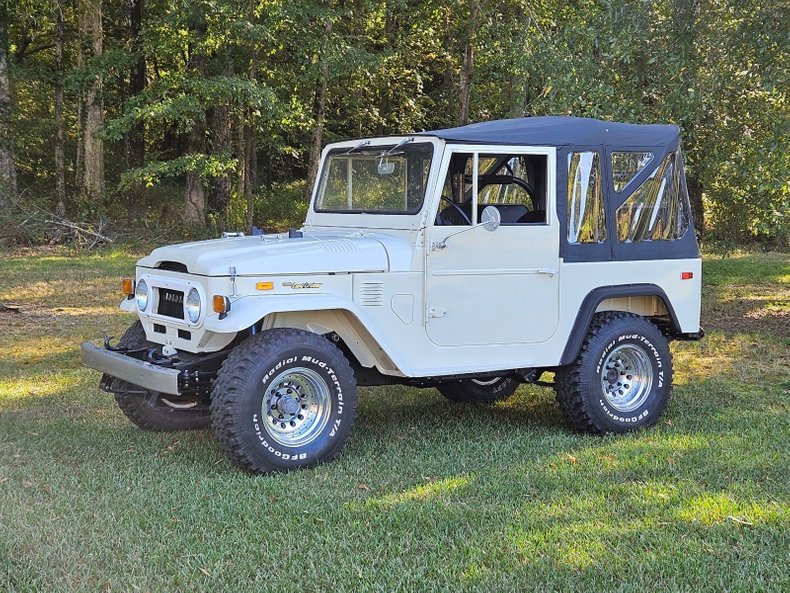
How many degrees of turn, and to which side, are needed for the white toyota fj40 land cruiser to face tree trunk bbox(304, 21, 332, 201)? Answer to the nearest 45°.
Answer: approximately 135° to its right

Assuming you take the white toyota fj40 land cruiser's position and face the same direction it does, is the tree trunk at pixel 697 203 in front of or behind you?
behind

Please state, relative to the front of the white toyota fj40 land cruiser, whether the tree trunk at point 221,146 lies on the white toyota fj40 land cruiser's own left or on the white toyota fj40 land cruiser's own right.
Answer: on the white toyota fj40 land cruiser's own right

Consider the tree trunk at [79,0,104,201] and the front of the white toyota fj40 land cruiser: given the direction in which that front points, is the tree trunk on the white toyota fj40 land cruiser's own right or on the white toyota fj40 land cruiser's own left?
on the white toyota fj40 land cruiser's own right

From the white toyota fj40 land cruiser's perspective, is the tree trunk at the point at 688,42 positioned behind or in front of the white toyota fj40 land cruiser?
behind

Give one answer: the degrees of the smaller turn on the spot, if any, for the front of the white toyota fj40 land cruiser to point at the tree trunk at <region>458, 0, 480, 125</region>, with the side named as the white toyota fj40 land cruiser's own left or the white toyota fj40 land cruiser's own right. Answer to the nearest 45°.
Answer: approximately 135° to the white toyota fj40 land cruiser's own right

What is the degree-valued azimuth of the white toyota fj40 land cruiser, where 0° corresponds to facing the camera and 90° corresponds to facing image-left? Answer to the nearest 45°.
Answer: approximately 45°
